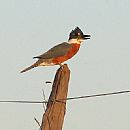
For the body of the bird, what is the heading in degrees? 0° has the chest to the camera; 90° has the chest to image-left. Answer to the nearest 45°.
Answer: approximately 270°
